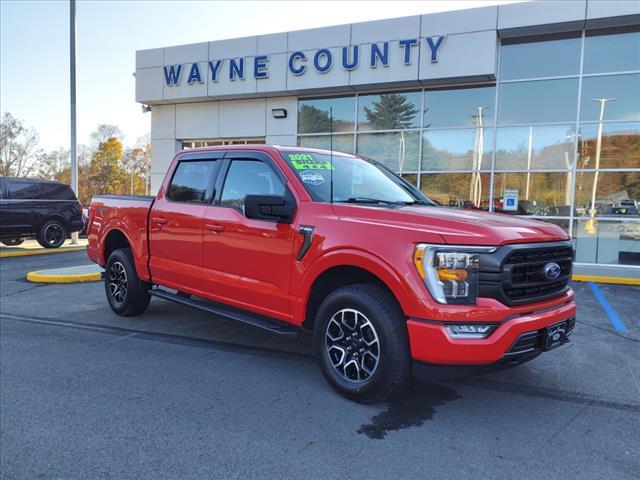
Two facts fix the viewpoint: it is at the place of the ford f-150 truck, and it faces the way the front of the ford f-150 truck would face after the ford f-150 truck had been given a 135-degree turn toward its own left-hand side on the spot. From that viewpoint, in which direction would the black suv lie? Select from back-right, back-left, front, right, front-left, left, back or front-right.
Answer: front-left

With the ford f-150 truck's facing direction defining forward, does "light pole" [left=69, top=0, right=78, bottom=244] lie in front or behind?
behind

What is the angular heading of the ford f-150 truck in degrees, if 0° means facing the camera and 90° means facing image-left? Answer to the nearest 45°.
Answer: approximately 315°

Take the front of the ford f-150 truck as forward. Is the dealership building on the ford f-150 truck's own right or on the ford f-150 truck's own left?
on the ford f-150 truck's own left
